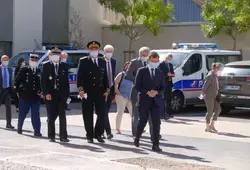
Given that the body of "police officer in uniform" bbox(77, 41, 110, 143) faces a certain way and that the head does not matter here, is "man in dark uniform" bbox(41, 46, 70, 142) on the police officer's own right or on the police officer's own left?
on the police officer's own right

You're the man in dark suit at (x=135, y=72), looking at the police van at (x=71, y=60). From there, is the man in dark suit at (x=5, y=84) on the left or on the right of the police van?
left

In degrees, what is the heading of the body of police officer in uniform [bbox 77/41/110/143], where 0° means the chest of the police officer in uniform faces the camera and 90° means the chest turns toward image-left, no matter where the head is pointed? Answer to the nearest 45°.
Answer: approximately 0°

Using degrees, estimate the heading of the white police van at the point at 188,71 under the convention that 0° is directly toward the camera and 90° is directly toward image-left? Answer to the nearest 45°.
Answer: approximately 45°
